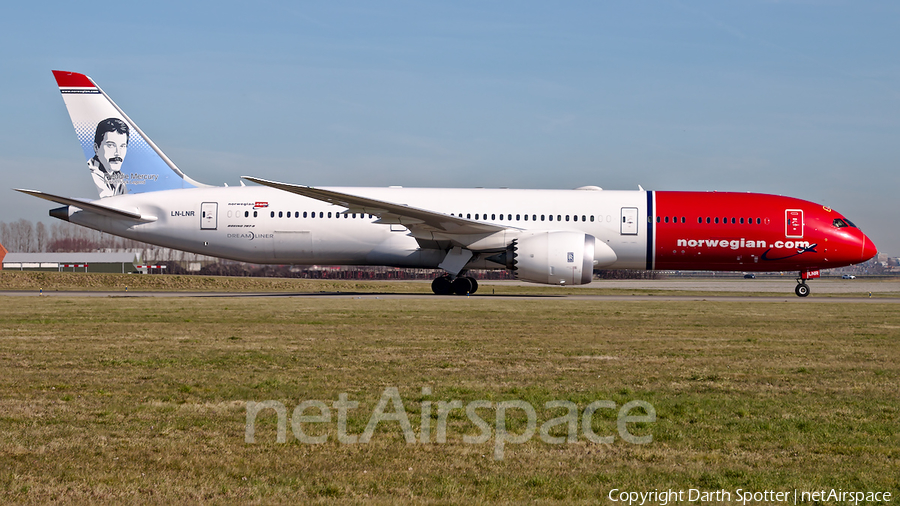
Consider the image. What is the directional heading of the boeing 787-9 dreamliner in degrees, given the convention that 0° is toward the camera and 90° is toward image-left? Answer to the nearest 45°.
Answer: approximately 270°
